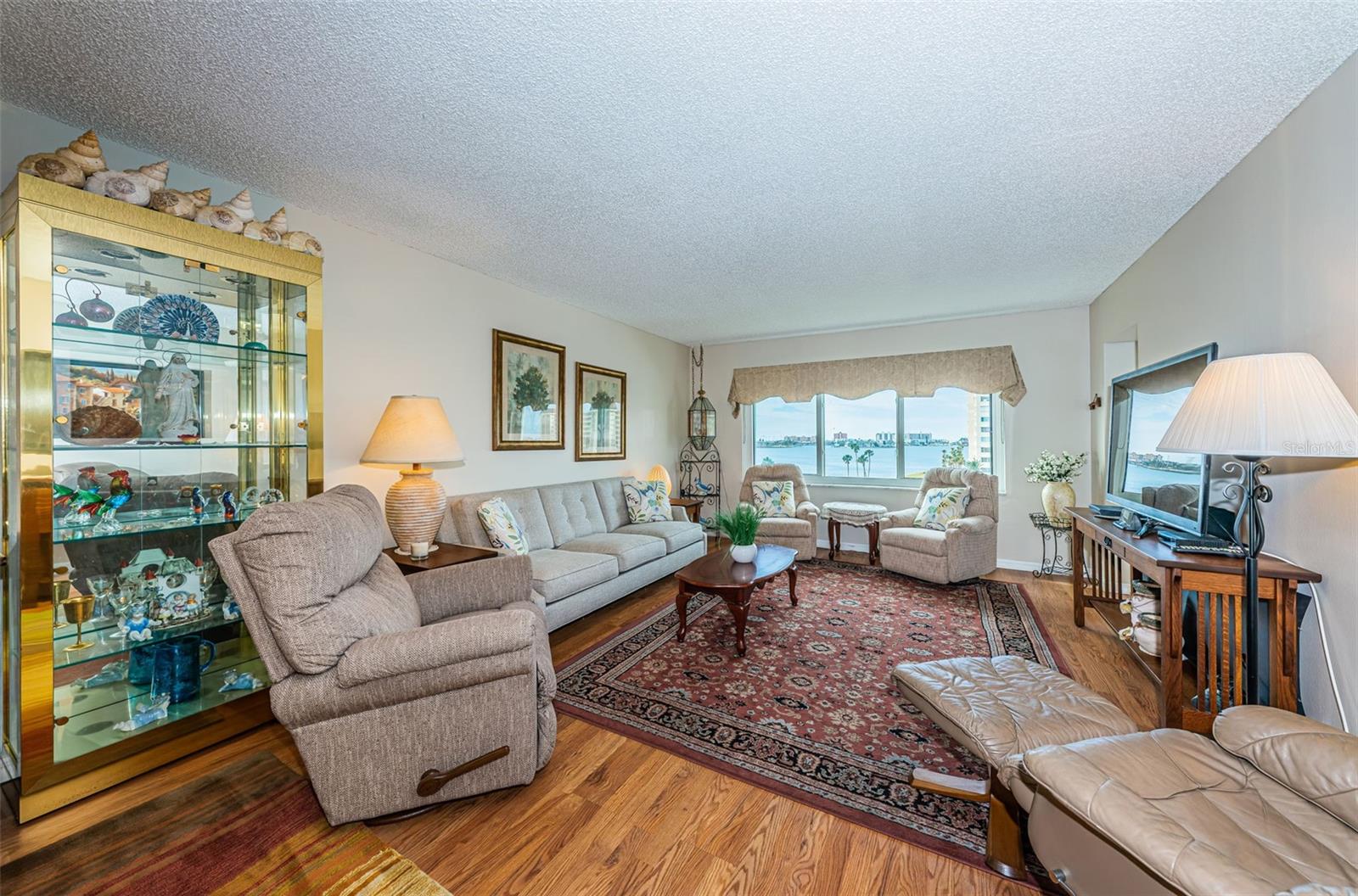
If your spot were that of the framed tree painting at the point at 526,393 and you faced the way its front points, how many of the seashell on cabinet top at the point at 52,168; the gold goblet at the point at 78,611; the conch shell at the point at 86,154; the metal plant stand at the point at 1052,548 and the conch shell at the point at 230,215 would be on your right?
4

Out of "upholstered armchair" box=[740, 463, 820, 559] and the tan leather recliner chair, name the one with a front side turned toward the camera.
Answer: the upholstered armchair

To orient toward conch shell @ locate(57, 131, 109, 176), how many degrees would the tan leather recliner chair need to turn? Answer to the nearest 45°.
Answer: approximately 90° to its left

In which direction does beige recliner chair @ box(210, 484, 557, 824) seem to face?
to the viewer's right

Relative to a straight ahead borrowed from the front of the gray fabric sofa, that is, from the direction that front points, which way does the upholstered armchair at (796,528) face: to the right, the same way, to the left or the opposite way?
to the right

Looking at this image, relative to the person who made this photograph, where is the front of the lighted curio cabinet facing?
facing the viewer and to the right of the viewer

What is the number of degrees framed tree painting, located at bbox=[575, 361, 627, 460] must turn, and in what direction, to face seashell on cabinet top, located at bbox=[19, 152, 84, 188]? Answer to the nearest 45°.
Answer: approximately 90° to its right

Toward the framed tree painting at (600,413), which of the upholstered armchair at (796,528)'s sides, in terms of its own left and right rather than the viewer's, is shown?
right

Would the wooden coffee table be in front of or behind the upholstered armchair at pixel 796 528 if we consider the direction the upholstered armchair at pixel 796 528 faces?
in front

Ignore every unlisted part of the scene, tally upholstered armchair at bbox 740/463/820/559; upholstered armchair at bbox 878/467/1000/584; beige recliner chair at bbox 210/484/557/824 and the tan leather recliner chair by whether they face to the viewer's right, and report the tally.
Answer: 1

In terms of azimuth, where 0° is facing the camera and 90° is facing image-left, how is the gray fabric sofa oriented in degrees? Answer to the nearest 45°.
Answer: approximately 315°

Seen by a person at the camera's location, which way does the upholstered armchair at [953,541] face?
facing the viewer and to the left of the viewer

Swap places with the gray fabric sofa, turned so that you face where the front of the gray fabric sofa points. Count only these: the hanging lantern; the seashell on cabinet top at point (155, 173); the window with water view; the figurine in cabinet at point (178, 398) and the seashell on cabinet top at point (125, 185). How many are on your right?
3

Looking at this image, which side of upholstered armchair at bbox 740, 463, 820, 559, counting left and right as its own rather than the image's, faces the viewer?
front

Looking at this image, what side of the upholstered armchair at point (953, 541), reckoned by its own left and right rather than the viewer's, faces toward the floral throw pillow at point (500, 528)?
front

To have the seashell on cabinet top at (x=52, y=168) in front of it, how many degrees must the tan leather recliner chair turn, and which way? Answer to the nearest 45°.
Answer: approximately 90° to its left

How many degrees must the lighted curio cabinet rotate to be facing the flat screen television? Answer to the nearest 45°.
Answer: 0° — it already faces it
